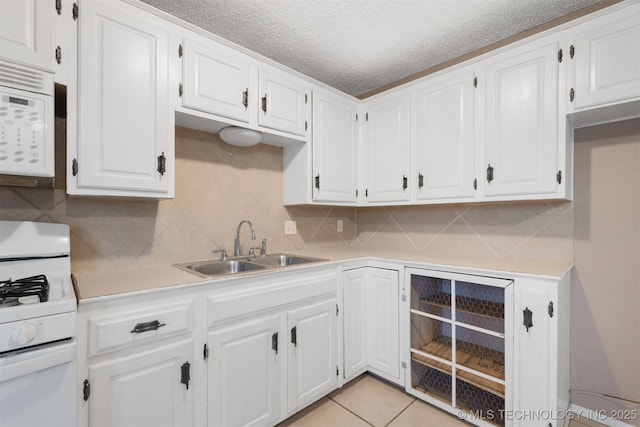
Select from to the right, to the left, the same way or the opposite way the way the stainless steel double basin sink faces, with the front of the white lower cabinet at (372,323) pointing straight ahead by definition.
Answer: to the left

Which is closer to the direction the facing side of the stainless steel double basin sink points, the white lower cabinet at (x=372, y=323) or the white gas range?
the white lower cabinet

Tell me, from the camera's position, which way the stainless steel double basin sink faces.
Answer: facing the viewer and to the right of the viewer

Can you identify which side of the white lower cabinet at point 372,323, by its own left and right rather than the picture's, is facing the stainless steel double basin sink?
right

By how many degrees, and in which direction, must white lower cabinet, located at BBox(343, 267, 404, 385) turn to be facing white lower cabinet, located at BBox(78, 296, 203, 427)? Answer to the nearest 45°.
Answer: approximately 45° to its right

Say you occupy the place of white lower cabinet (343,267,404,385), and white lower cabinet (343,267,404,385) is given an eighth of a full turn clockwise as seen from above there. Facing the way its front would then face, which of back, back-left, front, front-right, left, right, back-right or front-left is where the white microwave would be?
front

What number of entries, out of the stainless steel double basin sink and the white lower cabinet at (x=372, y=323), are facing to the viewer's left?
0

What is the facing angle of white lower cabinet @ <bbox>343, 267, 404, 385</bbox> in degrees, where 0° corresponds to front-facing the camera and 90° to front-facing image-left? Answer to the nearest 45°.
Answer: approximately 0°

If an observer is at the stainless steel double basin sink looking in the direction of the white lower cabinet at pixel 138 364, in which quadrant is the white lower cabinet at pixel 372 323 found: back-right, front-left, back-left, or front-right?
back-left

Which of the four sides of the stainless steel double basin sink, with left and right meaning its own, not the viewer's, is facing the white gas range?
right

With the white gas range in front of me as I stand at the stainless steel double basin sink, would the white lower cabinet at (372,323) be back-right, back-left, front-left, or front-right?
back-left
